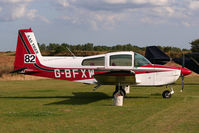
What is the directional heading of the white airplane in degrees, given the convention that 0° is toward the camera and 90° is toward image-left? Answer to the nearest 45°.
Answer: approximately 270°

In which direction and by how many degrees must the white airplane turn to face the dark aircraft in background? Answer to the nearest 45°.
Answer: approximately 45° to its left
